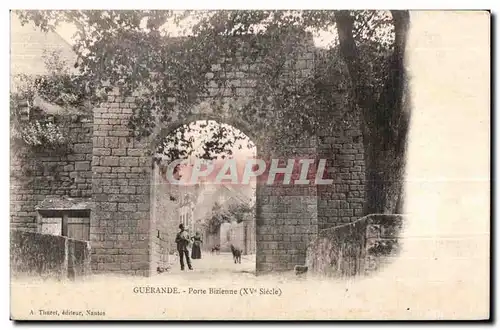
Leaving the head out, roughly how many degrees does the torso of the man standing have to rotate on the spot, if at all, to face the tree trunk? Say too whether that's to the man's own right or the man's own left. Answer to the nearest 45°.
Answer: approximately 90° to the man's own left

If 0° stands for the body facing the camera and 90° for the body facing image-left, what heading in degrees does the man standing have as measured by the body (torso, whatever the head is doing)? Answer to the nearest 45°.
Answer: approximately 0°
